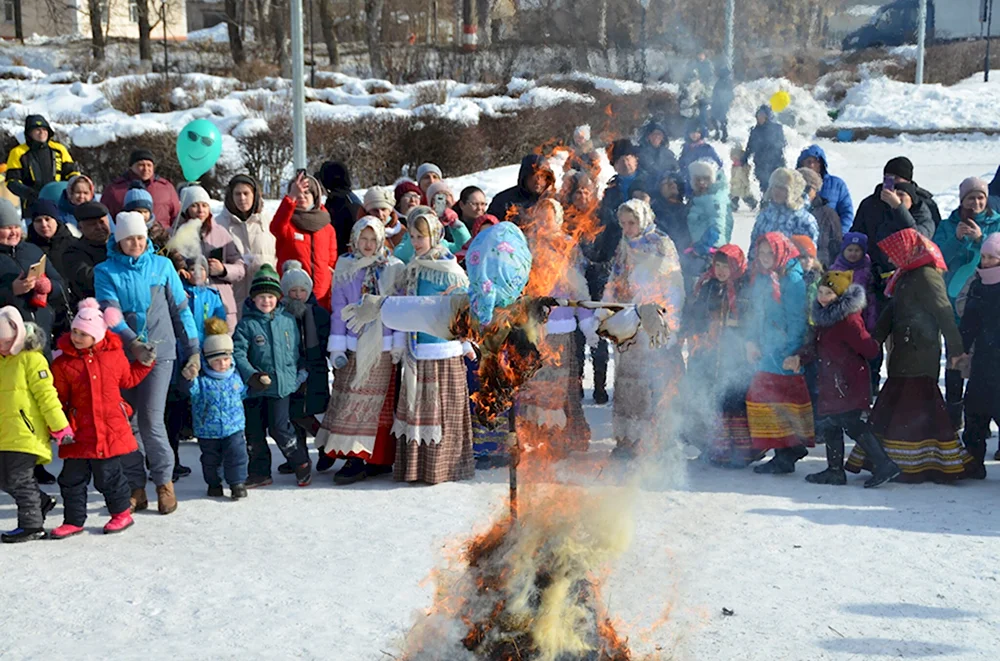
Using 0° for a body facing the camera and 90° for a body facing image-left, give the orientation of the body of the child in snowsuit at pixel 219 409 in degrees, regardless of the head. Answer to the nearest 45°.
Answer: approximately 0°

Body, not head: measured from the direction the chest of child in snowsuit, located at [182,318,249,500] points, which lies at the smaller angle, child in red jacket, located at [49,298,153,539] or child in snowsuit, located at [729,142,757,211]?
the child in red jacket

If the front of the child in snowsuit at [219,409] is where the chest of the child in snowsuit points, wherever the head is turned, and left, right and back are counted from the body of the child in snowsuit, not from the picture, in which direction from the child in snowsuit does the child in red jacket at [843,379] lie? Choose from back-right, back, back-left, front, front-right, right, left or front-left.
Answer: left

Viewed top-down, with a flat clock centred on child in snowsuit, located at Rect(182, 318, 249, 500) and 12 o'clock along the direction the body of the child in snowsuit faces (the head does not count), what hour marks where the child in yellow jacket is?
The child in yellow jacket is roughly at 2 o'clock from the child in snowsuit.

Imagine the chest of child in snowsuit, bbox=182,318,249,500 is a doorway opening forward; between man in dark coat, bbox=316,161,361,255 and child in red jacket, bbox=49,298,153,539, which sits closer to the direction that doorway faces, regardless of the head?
the child in red jacket

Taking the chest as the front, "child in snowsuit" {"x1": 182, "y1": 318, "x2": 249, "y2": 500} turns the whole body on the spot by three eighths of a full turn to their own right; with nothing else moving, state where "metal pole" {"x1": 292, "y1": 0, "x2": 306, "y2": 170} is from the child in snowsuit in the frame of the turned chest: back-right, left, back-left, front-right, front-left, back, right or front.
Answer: front-right

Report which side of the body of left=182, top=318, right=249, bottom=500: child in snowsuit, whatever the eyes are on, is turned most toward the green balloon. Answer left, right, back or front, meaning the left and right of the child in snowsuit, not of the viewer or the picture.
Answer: back

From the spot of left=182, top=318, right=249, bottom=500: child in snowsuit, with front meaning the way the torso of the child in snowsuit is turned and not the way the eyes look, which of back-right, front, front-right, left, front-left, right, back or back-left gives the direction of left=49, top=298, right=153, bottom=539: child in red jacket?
front-right

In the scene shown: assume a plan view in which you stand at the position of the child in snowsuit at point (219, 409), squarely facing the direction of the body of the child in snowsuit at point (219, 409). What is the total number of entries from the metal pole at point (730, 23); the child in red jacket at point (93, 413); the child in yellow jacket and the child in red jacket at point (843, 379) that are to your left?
2
